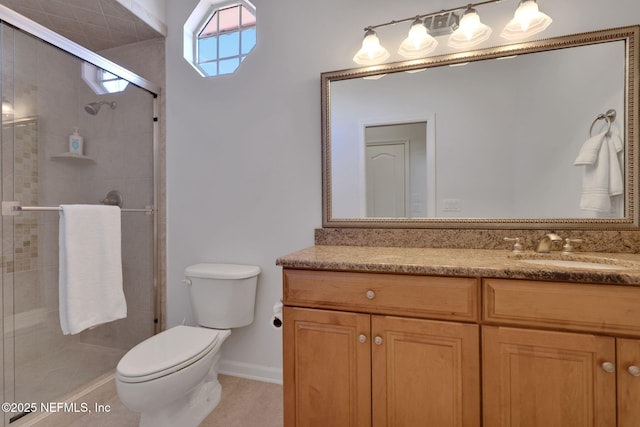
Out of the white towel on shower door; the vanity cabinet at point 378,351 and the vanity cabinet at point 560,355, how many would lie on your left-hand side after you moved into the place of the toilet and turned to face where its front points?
2

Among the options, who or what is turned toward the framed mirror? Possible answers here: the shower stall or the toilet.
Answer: the shower stall

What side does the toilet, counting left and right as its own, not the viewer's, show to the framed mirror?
left

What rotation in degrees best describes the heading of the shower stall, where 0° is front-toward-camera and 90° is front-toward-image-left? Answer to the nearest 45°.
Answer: approximately 315°

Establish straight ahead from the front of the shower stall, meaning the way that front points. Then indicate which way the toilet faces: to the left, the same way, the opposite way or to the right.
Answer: to the right

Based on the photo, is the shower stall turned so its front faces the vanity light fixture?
yes

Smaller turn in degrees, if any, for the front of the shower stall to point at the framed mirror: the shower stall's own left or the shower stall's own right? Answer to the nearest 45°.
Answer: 0° — it already faces it

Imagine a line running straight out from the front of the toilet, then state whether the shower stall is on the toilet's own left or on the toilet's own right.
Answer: on the toilet's own right

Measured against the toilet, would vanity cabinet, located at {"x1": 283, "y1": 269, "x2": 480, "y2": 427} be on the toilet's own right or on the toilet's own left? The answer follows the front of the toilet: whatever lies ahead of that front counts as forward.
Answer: on the toilet's own left
